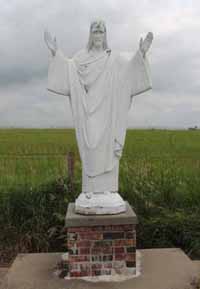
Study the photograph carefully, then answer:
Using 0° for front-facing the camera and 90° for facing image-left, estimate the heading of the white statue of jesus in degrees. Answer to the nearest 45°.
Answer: approximately 0°
